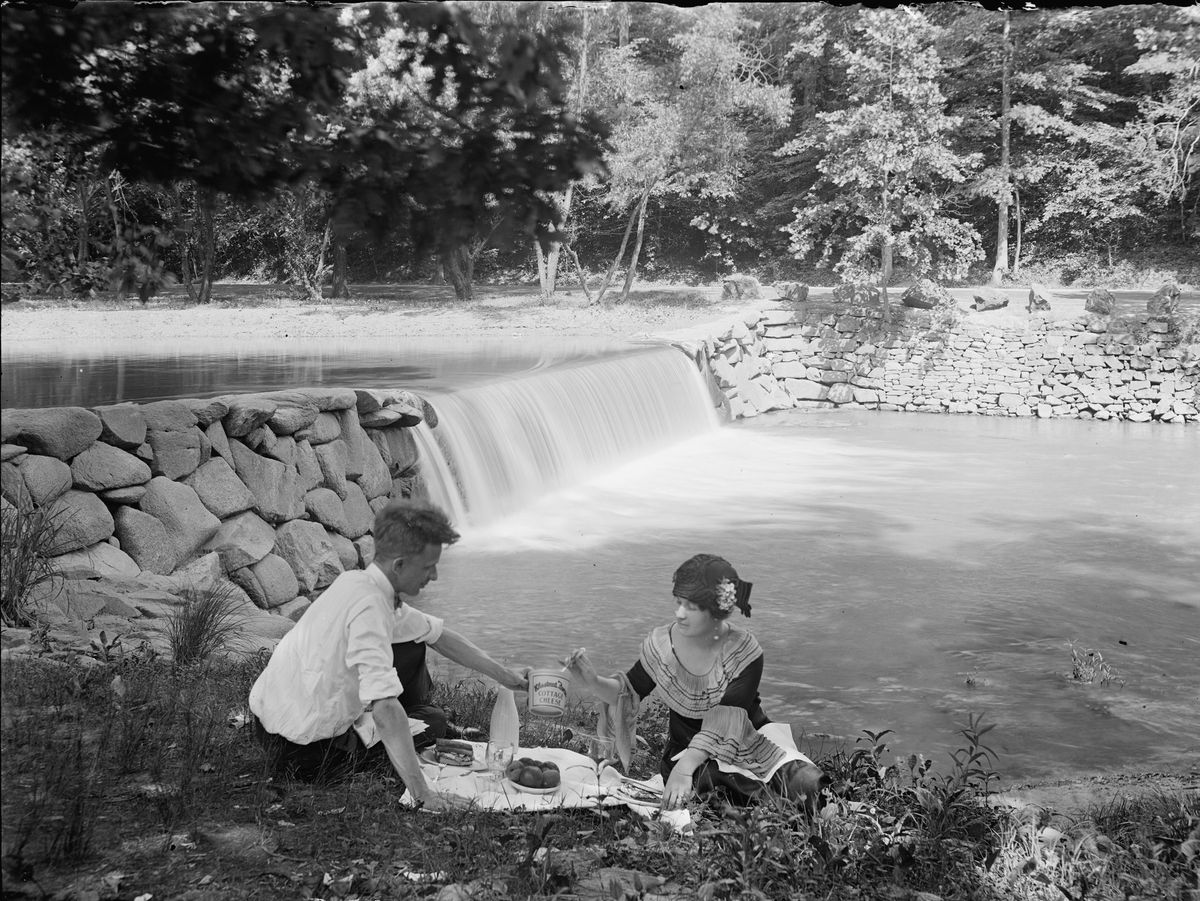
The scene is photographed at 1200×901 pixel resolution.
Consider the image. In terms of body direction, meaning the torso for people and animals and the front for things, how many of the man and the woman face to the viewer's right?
1

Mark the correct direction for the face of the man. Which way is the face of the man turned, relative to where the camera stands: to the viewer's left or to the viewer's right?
to the viewer's right

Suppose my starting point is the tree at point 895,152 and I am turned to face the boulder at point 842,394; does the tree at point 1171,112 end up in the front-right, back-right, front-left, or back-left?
back-left

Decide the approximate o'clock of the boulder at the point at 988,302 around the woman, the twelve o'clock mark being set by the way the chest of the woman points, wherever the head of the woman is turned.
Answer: The boulder is roughly at 5 o'clock from the woman.

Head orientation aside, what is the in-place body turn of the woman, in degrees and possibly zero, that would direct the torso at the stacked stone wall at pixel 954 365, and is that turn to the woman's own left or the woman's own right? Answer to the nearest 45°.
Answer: approximately 135° to the woman's own right

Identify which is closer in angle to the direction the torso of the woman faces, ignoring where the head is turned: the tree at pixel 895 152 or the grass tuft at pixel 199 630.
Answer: the grass tuft

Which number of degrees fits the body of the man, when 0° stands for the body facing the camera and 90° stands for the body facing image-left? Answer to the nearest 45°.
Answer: approximately 270°

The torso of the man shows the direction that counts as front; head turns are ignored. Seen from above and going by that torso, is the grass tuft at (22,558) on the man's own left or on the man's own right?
on the man's own left

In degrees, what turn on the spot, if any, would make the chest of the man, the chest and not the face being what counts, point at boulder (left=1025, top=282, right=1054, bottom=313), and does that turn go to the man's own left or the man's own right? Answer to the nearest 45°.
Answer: approximately 45° to the man's own left

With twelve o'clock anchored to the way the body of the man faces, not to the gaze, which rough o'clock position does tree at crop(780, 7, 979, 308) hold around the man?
The tree is roughly at 10 o'clock from the man.

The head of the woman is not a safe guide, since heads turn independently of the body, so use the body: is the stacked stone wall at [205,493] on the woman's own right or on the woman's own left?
on the woman's own right
